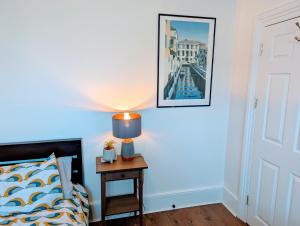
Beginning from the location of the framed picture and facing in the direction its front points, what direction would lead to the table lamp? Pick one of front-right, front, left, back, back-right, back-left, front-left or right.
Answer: front-right

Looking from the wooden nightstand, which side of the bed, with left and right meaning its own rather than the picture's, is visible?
left

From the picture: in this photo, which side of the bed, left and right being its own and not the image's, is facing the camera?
front

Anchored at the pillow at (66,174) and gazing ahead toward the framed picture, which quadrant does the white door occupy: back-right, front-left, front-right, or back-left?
front-right

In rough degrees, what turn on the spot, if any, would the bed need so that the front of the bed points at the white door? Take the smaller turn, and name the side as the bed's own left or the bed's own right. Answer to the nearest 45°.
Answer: approximately 45° to the bed's own left

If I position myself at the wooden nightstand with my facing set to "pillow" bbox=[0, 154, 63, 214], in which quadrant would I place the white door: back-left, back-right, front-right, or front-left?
back-left

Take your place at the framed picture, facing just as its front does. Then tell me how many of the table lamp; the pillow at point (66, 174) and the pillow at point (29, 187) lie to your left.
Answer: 0

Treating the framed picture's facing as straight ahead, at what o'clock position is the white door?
The white door is roughly at 10 o'clock from the framed picture.

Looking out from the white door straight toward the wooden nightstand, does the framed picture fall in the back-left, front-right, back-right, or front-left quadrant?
front-right
